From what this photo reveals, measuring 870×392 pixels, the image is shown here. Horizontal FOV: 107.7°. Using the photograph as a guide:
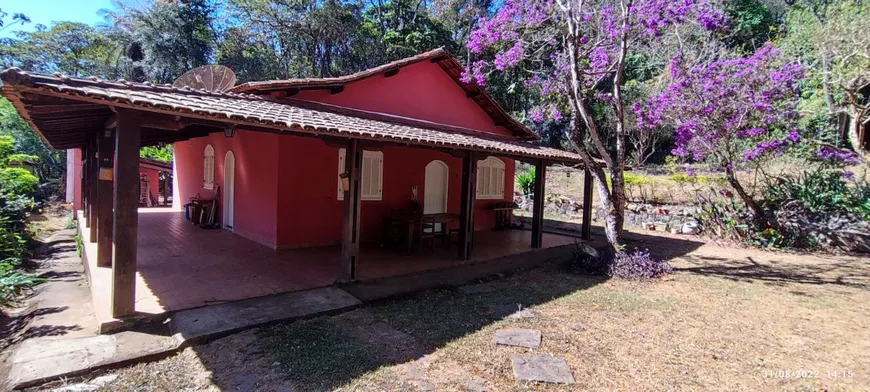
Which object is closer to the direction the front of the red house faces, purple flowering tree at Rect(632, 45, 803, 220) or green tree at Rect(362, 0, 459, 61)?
the purple flowering tree

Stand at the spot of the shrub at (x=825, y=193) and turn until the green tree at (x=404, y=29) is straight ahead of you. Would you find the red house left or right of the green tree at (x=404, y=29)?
left

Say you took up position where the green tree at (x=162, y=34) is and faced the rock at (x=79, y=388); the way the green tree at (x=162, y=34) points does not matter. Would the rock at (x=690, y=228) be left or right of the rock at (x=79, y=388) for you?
left

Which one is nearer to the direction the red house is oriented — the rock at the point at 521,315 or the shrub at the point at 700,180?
the rock

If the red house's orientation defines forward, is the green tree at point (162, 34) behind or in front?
behind

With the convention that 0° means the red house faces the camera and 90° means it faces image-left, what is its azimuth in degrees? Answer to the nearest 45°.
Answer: approximately 315°

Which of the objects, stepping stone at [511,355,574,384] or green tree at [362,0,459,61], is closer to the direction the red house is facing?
the stepping stone

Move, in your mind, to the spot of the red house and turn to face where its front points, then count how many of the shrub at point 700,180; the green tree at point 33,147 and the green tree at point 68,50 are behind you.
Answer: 2

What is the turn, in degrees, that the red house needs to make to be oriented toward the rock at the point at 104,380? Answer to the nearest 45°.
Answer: approximately 45° to its right

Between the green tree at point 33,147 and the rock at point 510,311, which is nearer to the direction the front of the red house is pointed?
the rock

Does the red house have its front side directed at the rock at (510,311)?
yes
